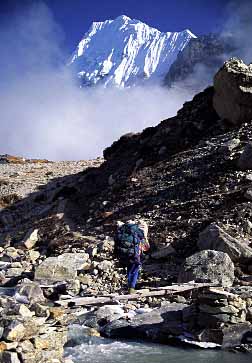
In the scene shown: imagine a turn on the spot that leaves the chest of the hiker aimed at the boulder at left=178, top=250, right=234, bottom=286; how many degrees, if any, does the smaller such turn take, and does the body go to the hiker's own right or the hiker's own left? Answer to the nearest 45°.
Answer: approximately 45° to the hiker's own right

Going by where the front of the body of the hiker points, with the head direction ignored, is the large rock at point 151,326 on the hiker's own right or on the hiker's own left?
on the hiker's own right

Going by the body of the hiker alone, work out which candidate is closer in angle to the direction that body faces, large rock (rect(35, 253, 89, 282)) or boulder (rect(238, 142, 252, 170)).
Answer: the boulder

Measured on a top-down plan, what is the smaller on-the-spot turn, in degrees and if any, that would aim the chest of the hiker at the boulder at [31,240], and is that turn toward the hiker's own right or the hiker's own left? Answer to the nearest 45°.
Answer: approximately 90° to the hiker's own left

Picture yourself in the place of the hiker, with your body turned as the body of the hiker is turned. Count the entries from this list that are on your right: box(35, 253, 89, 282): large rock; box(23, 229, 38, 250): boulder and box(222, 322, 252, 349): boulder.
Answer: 1

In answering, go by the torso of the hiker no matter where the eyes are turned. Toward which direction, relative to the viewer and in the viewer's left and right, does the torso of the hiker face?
facing away from the viewer and to the right of the viewer

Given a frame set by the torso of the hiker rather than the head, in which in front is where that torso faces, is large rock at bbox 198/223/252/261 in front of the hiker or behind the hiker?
in front

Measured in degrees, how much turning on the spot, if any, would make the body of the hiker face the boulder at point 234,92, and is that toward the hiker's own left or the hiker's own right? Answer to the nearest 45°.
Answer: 0° — they already face it

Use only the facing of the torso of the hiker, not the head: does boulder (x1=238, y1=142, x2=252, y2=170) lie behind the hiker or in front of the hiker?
in front

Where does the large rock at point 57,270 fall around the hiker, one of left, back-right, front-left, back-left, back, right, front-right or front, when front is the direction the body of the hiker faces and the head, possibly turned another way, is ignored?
left

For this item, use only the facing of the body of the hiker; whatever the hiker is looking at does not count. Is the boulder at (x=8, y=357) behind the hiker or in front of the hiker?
behind

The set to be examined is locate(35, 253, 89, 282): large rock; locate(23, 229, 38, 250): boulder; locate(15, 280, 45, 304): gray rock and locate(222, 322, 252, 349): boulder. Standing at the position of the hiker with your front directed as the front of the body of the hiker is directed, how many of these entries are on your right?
1

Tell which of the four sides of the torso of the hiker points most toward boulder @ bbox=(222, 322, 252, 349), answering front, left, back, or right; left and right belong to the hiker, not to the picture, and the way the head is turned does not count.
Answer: right
